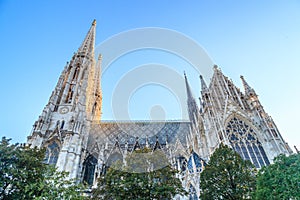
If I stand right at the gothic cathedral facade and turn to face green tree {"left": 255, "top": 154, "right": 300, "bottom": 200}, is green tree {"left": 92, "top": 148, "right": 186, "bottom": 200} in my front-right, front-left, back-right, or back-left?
front-right

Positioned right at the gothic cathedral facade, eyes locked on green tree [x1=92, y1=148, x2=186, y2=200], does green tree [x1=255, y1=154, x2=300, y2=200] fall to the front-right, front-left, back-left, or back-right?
front-left
